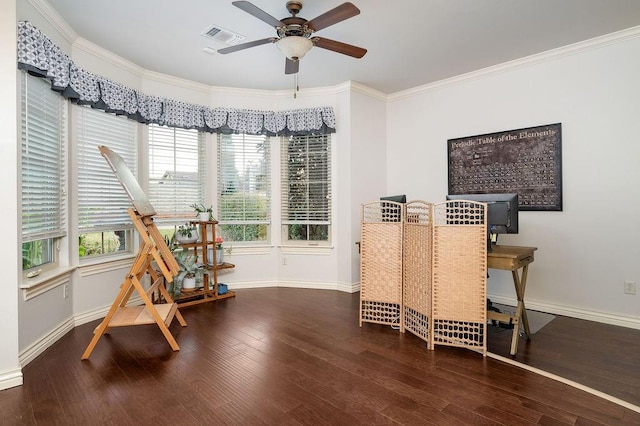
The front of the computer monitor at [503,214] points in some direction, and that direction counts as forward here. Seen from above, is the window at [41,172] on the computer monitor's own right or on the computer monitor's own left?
on the computer monitor's own left

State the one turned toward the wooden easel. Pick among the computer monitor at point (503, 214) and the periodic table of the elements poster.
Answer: the periodic table of the elements poster

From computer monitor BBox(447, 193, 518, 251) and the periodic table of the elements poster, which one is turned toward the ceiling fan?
the periodic table of the elements poster

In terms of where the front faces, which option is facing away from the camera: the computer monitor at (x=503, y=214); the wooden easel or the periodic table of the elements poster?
the computer monitor

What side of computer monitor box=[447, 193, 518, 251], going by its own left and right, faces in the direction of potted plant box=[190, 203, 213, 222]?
left

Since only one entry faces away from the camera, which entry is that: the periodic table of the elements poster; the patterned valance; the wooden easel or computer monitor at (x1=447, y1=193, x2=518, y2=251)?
the computer monitor

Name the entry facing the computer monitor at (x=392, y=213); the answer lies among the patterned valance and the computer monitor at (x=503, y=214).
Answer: the patterned valance

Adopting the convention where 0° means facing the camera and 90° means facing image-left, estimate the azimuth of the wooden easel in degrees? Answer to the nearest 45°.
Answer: approximately 270°

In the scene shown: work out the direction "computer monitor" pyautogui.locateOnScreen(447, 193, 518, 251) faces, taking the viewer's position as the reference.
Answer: facing away from the viewer

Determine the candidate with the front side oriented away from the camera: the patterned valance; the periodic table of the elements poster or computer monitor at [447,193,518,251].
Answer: the computer monitor

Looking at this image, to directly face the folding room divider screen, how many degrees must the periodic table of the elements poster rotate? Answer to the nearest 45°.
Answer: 0° — it already faces it

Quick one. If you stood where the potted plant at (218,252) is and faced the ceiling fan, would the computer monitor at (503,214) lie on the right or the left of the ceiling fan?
left

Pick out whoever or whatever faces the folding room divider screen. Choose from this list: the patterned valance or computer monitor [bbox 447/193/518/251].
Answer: the patterned valance

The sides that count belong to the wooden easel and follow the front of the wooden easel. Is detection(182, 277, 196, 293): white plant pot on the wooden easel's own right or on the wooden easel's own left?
on the wooden easel's own left

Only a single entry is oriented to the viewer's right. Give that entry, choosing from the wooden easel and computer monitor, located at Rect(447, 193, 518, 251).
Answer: the wooden easel
